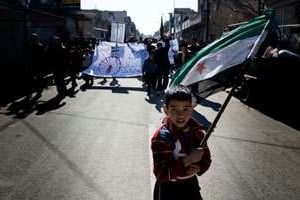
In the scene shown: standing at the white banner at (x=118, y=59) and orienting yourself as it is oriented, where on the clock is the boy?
The boy is roughly at 12 o'clock from the white banner.

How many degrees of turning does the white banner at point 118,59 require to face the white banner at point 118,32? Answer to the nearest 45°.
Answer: approximately 180°

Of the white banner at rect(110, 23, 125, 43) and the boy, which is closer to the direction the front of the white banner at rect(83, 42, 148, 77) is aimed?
the boy

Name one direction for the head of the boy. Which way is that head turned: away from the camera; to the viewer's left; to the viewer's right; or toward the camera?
toward the camera

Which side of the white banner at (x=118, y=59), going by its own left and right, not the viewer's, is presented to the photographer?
front
